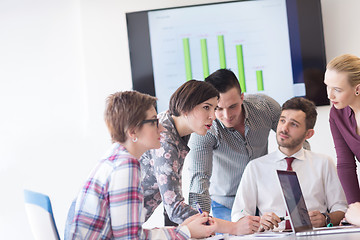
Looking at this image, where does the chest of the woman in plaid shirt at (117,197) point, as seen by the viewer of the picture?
to the viewer's right

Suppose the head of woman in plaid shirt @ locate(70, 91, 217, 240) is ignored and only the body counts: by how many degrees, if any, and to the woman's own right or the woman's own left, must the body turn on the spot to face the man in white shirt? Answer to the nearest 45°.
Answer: approximately 45° to the woman's own left
